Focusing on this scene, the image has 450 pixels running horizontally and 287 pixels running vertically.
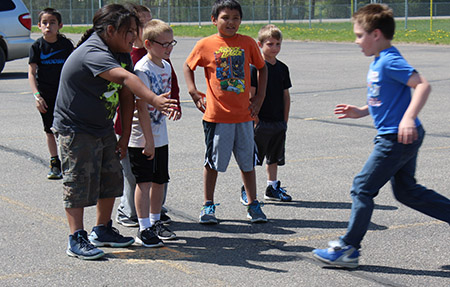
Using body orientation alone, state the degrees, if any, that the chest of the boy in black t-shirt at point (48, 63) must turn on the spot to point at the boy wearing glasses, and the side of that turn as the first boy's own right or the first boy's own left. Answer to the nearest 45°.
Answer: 0° — they already face them

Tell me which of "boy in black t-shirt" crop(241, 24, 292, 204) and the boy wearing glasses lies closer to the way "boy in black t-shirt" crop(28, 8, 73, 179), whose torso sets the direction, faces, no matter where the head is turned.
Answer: the boy wearing glasses

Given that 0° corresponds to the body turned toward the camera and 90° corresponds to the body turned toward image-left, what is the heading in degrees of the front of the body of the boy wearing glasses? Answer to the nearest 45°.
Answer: approximately 315°

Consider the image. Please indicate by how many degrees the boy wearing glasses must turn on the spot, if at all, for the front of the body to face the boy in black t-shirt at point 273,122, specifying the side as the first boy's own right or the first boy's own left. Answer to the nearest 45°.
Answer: approximately 90° to the first boy's own left

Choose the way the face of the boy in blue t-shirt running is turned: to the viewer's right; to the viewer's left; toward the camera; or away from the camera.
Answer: to the viewer's left

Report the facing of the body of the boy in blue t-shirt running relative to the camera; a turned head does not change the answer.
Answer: to the viewer's left

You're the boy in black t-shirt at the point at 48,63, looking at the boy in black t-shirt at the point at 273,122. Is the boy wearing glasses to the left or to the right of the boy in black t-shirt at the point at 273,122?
right

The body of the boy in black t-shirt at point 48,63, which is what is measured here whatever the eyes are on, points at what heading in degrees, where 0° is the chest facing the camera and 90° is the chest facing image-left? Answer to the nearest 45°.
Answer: approximately 0°
